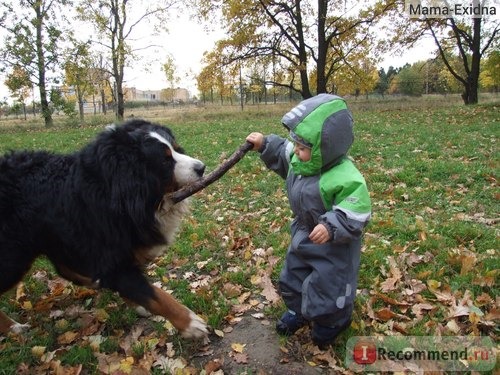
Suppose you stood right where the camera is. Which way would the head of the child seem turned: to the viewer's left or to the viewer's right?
to the viewer's left

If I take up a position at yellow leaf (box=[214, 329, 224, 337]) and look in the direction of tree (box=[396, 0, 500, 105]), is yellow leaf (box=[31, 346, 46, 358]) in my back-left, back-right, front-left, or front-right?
back-left

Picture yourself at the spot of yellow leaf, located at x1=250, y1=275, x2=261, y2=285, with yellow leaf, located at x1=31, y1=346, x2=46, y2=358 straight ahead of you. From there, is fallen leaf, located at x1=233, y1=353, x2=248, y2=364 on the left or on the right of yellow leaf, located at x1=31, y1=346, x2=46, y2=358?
left

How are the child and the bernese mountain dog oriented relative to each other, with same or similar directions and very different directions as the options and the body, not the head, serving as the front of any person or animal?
very different directions

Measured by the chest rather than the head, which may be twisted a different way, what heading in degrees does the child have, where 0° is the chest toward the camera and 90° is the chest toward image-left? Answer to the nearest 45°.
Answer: approximately 45°

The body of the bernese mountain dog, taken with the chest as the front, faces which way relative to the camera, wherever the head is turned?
to the viewer's right

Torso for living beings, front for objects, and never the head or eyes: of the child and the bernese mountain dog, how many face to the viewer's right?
1

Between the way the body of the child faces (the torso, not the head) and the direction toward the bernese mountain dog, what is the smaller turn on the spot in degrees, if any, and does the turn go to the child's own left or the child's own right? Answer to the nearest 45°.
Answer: approximately 45° to the child's own right
